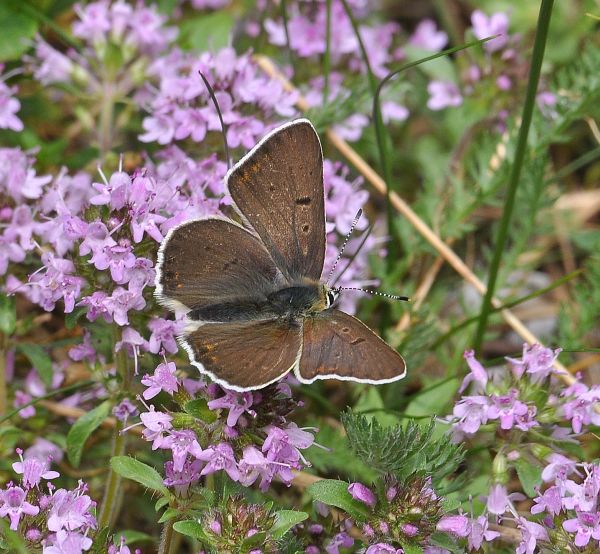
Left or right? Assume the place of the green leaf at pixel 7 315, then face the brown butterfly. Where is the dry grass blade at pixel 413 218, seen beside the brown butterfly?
left

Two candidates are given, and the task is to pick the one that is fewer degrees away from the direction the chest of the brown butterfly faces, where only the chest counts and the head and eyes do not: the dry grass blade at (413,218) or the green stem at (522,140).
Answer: the green stem

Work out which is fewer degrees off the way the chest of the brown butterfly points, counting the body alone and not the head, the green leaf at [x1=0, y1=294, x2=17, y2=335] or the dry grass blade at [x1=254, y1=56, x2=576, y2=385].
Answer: the dry grass blade

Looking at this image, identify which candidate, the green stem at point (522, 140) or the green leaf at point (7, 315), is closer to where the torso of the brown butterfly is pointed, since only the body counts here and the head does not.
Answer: the green stem

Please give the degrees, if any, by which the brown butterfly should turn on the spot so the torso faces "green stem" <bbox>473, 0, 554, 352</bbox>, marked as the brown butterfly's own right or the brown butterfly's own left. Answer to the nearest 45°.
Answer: approximately 45° to the brown butterfly's own left

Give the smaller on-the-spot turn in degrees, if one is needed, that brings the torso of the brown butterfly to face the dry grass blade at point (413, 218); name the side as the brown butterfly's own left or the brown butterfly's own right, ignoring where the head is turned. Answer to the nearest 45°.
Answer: approximately 45° to the brown butterfly's own left

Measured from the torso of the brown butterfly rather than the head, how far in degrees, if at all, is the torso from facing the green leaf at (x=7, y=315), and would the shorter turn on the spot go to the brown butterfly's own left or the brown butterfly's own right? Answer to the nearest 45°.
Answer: approximately 180°

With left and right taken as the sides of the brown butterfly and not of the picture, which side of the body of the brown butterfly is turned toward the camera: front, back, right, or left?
right
